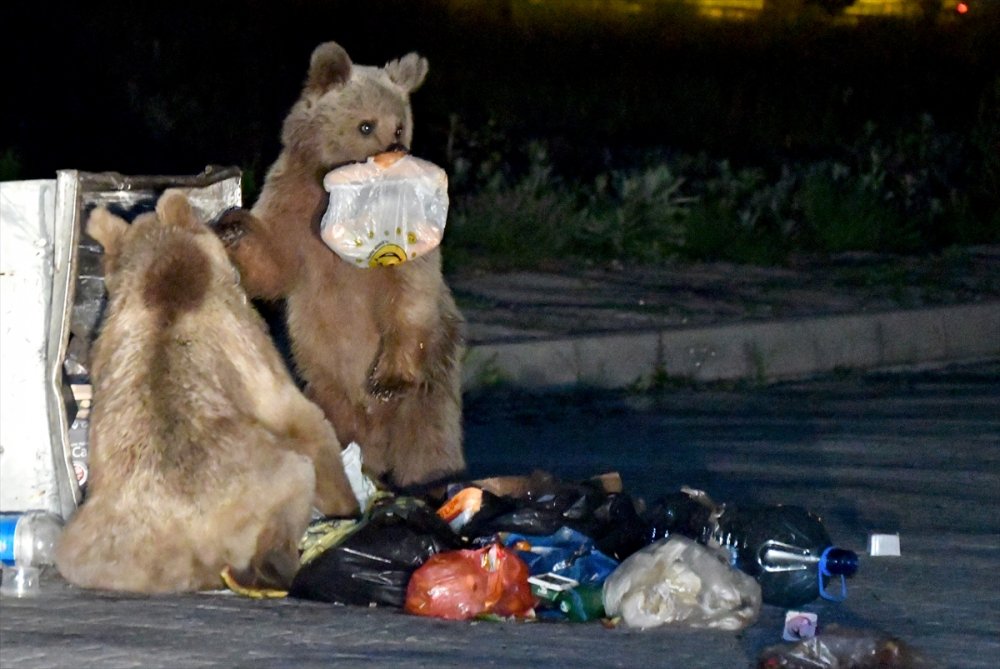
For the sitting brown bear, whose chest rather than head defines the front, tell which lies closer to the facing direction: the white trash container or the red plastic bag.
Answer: the white trash container

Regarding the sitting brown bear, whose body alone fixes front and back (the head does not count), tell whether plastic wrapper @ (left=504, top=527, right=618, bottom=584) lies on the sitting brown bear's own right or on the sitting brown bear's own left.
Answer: on the sitting brown bear's own right

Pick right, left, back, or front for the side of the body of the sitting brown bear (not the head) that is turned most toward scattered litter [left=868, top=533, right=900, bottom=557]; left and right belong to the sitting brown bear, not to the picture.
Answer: right

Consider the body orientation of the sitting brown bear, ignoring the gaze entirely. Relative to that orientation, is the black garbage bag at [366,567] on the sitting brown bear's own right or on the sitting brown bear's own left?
on the sitting brown bear's own right

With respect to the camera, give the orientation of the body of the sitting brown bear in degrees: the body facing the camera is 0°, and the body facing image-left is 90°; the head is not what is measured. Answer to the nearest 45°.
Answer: approximately 180°

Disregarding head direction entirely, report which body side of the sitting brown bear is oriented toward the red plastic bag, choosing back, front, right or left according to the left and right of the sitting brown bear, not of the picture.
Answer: right

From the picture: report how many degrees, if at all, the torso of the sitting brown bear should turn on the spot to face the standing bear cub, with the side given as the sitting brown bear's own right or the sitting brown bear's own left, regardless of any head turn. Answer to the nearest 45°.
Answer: approximately 45° to the sitting brown bear's own right

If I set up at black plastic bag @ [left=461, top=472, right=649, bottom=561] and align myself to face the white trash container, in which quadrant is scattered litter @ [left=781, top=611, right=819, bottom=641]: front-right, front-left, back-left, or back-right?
back-left
